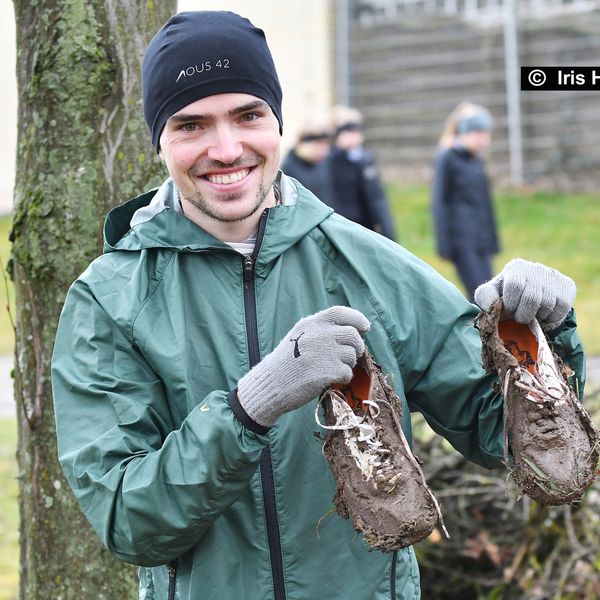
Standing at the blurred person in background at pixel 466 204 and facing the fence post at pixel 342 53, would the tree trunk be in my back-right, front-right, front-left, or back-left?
back-left

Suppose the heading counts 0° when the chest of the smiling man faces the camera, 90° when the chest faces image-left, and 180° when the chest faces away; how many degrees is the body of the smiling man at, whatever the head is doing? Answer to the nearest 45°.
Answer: approximately 0°

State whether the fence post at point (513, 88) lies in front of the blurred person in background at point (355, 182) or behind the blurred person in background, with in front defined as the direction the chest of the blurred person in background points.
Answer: behind

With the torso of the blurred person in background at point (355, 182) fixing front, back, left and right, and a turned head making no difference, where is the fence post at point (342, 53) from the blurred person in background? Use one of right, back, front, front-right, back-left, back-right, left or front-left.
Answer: back-right

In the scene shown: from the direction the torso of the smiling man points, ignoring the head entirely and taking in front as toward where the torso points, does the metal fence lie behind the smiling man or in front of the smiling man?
behind

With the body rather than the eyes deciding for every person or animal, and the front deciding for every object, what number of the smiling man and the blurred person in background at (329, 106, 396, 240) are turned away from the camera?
0

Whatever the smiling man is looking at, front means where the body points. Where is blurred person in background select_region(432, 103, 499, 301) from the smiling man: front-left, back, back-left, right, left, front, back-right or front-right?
back

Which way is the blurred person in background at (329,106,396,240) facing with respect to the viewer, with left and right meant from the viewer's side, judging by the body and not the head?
facing the viewer and to the left of the viewer
